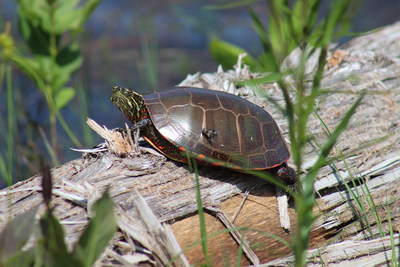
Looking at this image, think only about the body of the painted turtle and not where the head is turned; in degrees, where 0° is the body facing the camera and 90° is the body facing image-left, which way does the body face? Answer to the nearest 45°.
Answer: approximately 90°
